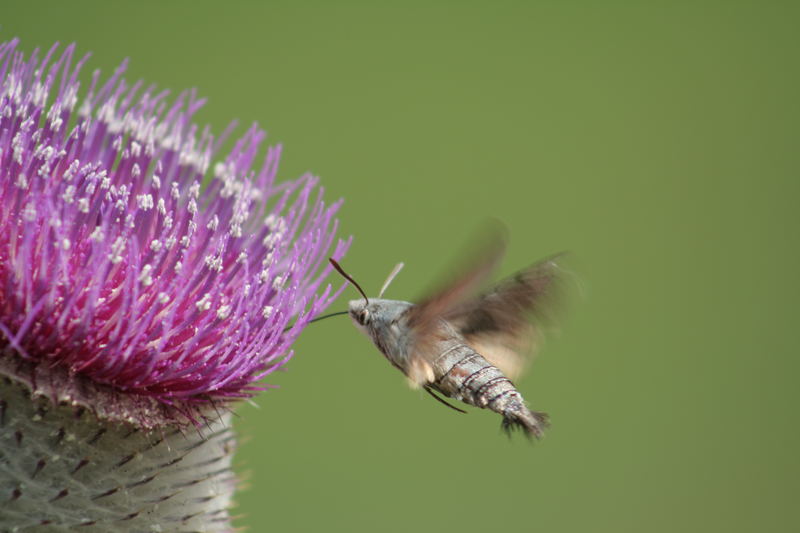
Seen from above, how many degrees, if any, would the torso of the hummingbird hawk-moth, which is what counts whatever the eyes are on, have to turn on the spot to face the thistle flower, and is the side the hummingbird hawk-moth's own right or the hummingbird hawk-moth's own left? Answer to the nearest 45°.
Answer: approximately 45° to the hummingbird hawk-moth's own left

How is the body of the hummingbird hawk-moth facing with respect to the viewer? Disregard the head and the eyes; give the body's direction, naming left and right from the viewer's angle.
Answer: facing to the left of the viewer
